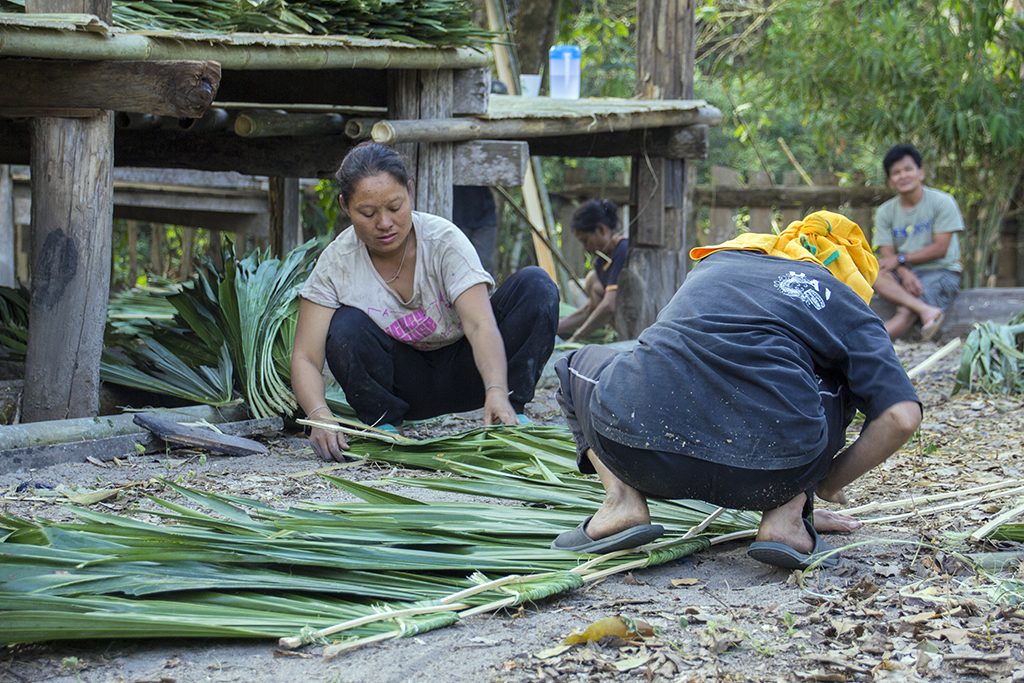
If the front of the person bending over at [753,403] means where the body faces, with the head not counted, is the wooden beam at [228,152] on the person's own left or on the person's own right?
on the person's own left

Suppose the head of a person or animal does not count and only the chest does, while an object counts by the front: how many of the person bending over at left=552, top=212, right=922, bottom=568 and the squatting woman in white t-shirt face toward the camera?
1

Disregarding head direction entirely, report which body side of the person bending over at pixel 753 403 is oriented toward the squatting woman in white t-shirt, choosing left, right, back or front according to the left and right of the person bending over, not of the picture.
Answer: left

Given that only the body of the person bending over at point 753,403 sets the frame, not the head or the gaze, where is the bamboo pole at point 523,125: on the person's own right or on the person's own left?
on the person's own left

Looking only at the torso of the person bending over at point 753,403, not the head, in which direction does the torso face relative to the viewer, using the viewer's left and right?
facing away from the viewer and to the right of the viewer
